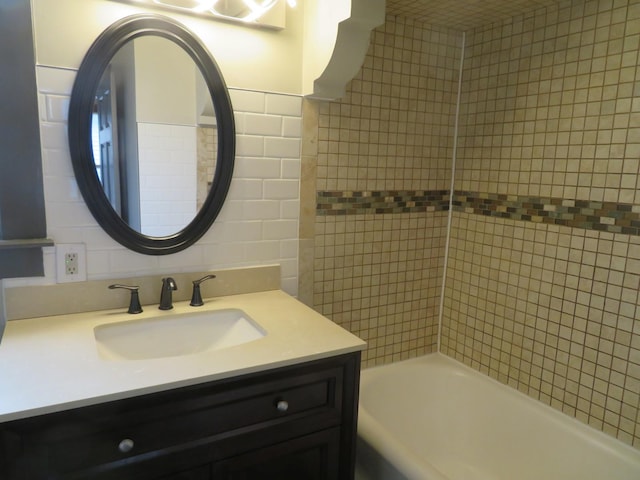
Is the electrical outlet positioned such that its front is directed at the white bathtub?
no

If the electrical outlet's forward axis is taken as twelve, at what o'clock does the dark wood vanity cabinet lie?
The dark wood vanity cabinet is roughly at 11 o'clock from the electrical outlet.

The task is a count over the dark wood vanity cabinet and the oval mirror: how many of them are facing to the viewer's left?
0

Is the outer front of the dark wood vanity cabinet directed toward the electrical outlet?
no

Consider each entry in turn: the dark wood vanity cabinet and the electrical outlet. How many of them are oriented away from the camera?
0

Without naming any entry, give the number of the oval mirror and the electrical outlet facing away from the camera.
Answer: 0

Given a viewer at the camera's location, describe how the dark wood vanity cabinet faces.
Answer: facing the viewer and to the right of the viewer

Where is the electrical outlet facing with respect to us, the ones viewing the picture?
facing the viewer

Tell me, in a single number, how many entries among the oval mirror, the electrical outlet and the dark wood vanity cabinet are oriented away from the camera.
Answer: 0

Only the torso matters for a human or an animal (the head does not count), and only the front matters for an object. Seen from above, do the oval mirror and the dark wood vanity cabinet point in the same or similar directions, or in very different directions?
same or similar directions
